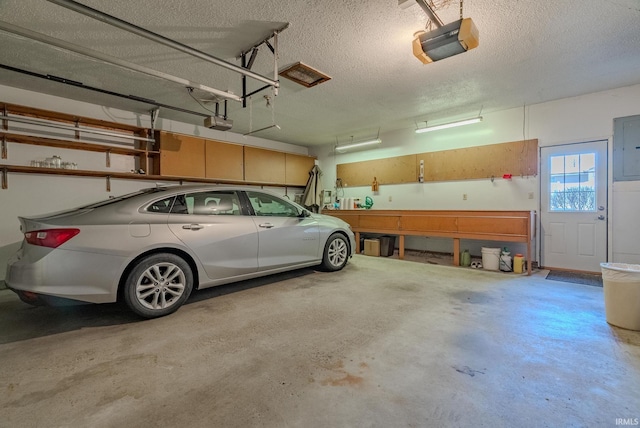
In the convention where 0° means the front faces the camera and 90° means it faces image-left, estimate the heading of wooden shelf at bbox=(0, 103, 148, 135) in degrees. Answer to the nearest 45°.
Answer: approximately 315°

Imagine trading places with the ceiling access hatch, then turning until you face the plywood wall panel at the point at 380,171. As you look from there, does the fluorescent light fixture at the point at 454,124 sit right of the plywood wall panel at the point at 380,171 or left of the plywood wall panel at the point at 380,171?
right

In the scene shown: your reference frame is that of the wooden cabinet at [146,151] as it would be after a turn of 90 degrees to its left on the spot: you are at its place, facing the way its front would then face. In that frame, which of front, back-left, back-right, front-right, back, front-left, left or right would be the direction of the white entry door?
right

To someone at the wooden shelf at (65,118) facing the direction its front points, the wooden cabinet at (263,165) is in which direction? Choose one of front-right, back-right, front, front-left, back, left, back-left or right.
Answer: front-left

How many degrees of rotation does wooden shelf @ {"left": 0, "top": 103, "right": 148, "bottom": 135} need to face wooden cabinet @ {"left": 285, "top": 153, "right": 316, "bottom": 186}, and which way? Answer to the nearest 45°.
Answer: approximately 45° to its left

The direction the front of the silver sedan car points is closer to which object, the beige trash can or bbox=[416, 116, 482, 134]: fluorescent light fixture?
the fluorescent light fixture

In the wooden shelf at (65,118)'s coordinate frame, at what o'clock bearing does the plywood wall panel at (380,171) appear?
The plywood wall panel is roughly at 11 o'clock from the wooden shelf.

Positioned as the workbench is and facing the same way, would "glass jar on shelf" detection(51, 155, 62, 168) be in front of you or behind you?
in front

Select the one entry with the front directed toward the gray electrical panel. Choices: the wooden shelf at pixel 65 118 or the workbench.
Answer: the wooden shelf

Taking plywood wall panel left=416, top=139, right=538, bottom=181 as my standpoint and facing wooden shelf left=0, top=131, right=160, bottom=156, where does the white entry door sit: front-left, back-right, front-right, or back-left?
back-left

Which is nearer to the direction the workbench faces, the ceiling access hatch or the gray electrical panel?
the ceiling access hatch

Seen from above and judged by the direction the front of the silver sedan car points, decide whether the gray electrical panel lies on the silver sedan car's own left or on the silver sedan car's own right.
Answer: on the silver sedan car's own right

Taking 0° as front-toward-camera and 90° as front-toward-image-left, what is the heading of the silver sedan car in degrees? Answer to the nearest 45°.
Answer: approximately 225°

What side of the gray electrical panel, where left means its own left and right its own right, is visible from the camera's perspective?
front

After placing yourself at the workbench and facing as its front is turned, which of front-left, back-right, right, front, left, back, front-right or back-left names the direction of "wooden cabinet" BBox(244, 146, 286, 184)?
front-right
